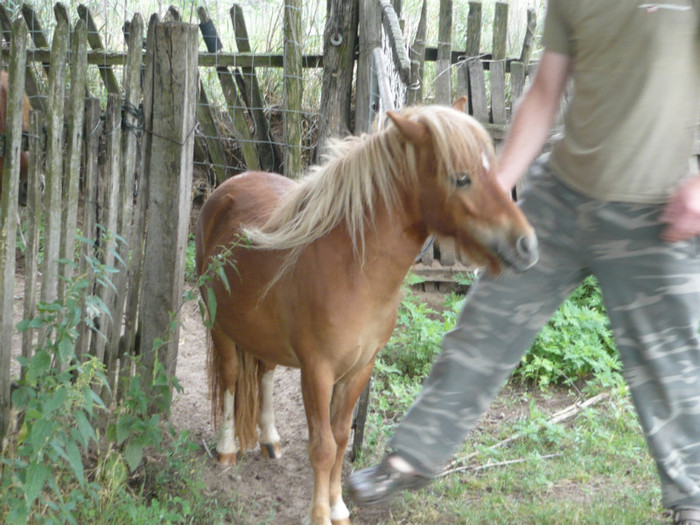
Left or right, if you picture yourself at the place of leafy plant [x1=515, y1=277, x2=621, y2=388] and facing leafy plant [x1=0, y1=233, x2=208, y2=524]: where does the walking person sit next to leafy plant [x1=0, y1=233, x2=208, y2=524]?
left

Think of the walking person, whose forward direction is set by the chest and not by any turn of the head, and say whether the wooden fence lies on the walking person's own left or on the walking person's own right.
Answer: on the walking person's own right

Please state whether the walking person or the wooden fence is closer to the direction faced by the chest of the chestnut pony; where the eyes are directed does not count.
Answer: the walking person

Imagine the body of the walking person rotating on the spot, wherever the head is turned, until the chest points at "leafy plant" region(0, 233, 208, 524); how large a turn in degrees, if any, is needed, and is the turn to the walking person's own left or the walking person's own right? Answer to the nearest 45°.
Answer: approximately 45° to the walking person's own right

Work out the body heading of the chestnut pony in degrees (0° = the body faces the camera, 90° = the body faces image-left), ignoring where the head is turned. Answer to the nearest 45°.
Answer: approximately 315°

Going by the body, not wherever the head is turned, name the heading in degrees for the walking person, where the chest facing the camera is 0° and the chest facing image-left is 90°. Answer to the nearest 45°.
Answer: approximately 45°

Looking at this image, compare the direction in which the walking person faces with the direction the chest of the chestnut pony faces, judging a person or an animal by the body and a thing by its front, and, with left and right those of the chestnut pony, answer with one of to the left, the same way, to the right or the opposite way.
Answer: to the right

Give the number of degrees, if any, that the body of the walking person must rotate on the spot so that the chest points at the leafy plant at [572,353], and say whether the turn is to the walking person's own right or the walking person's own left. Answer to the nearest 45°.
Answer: approximately 135° to the walking person's own right
